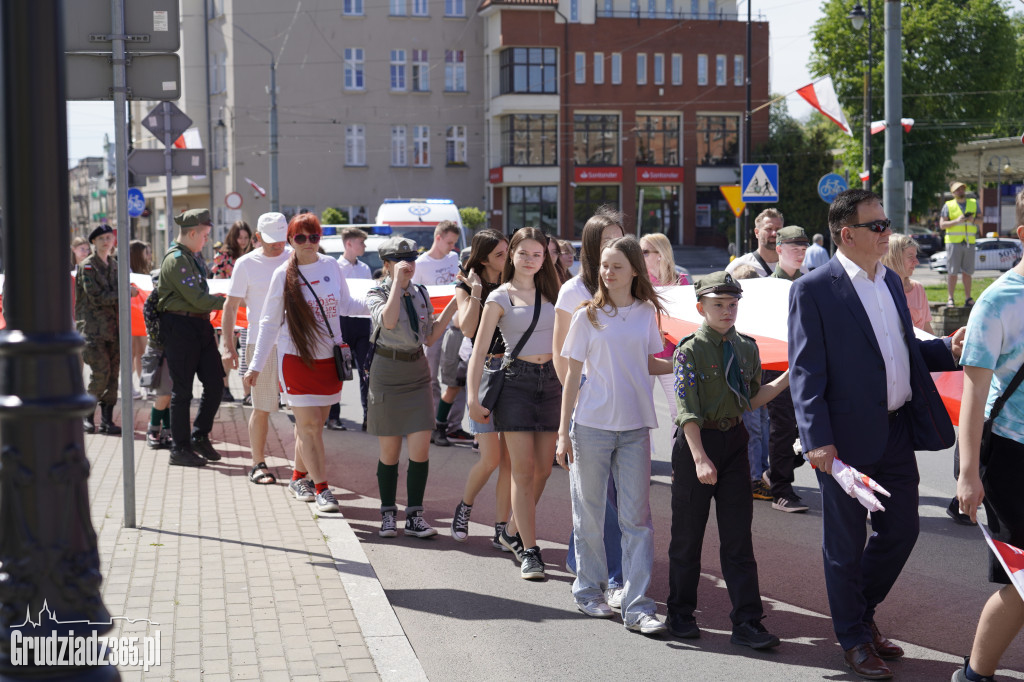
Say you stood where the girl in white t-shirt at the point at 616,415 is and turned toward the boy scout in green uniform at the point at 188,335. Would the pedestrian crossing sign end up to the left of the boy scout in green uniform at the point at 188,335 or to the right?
right

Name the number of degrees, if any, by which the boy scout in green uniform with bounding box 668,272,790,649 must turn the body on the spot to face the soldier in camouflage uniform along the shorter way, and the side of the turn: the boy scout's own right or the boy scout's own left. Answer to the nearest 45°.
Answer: approximately 180°

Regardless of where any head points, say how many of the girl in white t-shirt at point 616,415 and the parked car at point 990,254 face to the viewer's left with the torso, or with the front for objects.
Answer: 1

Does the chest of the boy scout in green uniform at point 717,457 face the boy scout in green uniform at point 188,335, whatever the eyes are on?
no

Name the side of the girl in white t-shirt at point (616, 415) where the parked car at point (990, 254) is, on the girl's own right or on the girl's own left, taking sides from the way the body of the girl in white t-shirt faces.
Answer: on the girl's own left

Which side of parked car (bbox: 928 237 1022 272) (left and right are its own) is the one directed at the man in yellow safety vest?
left

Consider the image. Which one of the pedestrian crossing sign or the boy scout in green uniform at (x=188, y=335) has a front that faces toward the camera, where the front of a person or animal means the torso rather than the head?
the pedestrian crossing sign

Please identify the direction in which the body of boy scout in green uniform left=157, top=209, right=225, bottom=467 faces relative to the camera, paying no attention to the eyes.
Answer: to the viewer's right

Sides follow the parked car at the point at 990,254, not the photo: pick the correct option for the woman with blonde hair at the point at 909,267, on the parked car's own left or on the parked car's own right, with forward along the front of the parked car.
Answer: on the parked car's own left

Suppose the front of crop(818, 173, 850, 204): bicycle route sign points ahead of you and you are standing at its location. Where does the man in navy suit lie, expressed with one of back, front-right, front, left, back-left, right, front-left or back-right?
front

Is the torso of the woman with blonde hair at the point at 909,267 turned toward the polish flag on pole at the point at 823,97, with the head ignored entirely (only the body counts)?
no

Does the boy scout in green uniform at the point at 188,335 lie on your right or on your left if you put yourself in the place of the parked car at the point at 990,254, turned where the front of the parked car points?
on your left

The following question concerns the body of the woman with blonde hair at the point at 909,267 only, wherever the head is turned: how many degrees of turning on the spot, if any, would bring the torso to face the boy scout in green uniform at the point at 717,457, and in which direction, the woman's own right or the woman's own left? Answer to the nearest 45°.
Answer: approximately 90° to the woman's own right

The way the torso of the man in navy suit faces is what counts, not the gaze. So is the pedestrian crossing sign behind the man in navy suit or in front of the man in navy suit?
behind

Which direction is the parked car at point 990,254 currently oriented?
to the viewer's left

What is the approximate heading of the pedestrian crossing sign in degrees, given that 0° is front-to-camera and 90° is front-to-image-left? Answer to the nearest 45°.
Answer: approximately 0°

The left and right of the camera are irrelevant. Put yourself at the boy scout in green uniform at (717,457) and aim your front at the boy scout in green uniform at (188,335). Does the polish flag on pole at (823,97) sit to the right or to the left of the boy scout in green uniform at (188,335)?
right
